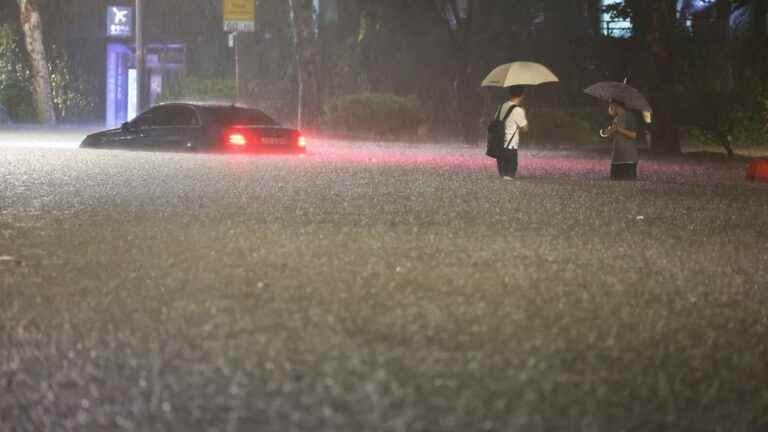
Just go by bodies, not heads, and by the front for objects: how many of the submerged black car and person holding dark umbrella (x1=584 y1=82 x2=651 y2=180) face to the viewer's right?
0

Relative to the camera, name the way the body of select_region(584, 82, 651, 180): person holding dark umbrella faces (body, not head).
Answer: to the viewer's left

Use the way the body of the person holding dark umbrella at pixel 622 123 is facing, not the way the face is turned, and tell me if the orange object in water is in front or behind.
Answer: behind

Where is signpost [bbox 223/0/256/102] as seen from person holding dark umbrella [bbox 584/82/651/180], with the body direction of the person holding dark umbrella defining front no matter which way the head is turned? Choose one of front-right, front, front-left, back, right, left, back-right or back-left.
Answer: front-right

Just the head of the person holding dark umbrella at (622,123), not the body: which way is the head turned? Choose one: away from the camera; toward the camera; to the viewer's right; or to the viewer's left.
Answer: to the viewer's left

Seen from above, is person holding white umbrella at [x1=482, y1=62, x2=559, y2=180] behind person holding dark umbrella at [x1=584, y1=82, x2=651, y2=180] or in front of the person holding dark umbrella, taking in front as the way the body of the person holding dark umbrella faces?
in front

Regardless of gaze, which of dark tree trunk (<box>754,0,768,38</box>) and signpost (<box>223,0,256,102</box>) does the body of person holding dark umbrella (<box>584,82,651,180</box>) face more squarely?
the signpost

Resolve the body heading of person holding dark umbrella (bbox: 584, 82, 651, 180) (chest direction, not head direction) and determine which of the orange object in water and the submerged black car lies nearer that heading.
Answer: the submerged black car

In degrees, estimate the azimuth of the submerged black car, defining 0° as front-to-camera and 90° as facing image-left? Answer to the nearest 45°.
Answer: approximately 135°

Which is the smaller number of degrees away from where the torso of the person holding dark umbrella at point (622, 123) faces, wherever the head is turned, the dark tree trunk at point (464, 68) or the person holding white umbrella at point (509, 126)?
the person holding white umbrella
